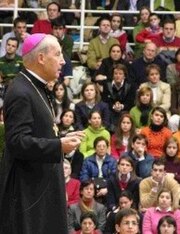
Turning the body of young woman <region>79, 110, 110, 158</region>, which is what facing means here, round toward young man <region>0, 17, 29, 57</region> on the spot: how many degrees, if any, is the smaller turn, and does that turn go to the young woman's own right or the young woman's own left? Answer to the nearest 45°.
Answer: approximately 135° to the young woman's own right

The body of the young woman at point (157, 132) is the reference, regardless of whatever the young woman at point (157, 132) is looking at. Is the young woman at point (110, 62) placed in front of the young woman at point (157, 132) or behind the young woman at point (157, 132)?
behind

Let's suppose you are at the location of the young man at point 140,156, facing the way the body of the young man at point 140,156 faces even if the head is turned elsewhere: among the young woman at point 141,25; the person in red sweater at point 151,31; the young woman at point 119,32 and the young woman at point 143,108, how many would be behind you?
4

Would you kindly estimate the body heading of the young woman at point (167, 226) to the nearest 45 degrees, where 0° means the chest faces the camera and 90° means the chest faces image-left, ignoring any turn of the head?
approximately 0°

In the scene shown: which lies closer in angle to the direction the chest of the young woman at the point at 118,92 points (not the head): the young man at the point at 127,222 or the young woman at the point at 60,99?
the young man

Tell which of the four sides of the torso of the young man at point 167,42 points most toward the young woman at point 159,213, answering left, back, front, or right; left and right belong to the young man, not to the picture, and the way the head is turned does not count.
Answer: front

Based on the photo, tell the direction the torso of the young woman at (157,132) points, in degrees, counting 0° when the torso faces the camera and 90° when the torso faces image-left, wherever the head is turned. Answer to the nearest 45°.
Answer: approximately 0°

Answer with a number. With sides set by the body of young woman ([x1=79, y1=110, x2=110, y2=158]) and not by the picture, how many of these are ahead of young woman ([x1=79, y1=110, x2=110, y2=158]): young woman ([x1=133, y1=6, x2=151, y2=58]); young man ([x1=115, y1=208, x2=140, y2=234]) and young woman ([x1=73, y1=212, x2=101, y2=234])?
2

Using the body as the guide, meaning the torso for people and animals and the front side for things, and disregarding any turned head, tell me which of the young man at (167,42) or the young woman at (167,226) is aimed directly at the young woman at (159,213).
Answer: the young man
